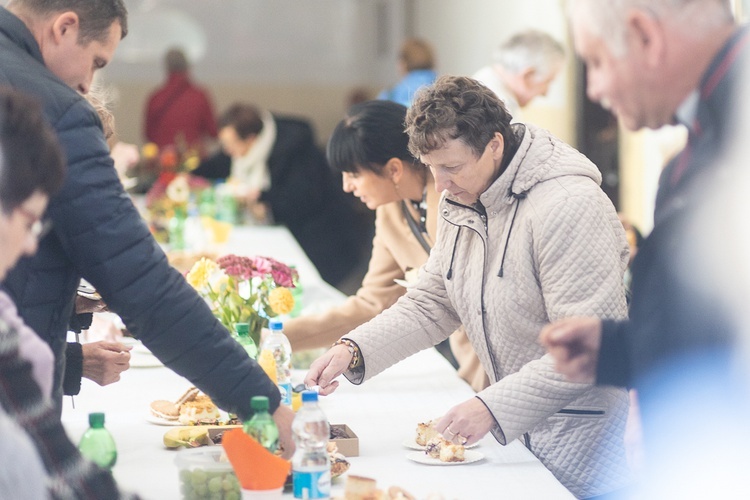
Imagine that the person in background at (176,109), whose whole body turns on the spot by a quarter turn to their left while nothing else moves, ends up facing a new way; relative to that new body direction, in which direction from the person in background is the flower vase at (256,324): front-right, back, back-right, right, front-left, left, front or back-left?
left

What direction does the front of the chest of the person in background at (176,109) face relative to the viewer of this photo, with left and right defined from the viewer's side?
facing away from the viewer

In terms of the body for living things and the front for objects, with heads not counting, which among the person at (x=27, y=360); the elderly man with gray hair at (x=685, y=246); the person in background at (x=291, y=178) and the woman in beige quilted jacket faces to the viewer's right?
the person at (x=27, y=360)

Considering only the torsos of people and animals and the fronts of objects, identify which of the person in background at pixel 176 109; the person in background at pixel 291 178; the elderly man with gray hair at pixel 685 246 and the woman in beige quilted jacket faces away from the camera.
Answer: the person in background at pixel 176 109

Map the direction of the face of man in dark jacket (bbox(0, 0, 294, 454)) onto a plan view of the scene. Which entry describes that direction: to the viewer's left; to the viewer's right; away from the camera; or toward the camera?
to the viewer's right

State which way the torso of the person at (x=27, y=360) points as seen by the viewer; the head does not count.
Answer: to the viewer's right

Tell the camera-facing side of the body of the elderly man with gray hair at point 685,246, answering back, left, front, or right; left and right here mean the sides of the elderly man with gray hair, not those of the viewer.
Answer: left

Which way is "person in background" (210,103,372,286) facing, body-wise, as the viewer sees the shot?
to the viewer's left

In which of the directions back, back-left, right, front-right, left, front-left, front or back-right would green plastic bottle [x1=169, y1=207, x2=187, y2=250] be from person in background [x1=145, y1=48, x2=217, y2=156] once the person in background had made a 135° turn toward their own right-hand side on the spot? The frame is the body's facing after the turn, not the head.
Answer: front-right

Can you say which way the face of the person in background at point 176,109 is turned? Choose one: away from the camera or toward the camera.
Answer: away from the camera

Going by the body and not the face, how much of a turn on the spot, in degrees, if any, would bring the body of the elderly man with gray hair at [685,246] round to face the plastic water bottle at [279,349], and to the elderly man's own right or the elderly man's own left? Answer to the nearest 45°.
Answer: approximately 45° to the elderly man's own right
